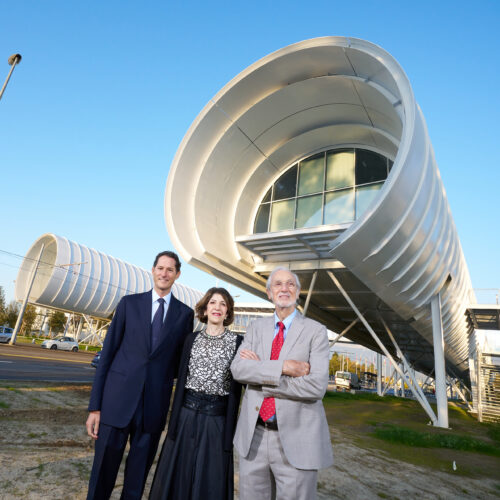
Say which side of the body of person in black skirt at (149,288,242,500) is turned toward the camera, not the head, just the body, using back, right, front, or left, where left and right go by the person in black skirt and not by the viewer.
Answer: front

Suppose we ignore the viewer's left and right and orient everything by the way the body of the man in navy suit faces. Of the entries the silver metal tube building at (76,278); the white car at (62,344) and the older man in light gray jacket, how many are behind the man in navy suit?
2

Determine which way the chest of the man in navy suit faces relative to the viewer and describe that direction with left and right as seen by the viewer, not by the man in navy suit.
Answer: facing the viewer

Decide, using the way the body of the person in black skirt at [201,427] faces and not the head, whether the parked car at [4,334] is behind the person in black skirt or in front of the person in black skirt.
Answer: behind

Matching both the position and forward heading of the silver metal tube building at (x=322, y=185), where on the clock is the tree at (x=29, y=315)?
The tree is roughly at 3 o'clock from the silver metal tube building.

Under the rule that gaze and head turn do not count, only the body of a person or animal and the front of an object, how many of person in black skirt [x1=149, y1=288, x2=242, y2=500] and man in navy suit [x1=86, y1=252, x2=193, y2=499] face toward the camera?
2

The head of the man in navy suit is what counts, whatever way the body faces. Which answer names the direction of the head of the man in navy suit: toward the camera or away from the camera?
toward the camera

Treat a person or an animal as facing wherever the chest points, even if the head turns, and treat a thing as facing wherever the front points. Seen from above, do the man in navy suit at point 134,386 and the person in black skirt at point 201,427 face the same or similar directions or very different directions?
same or similar directions

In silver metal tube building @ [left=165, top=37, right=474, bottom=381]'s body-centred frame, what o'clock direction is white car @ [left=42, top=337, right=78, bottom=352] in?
The white car is roughly at 3 o'clock from the silver metal tube building.

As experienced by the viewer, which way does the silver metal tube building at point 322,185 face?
facing the viewer and to the left of the viewer

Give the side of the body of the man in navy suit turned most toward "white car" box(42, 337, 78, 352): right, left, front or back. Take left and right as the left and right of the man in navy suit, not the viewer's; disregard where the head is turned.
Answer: back

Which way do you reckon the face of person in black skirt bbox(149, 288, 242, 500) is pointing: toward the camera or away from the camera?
toward the camera

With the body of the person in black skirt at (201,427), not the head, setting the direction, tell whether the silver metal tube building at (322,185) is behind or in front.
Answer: behind

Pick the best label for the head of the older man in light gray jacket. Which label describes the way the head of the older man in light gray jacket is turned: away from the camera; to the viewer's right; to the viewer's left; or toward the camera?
toward the camera

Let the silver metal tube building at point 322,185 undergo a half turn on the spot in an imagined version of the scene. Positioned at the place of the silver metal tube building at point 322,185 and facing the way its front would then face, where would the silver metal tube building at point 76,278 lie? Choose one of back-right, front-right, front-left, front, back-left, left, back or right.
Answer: left
